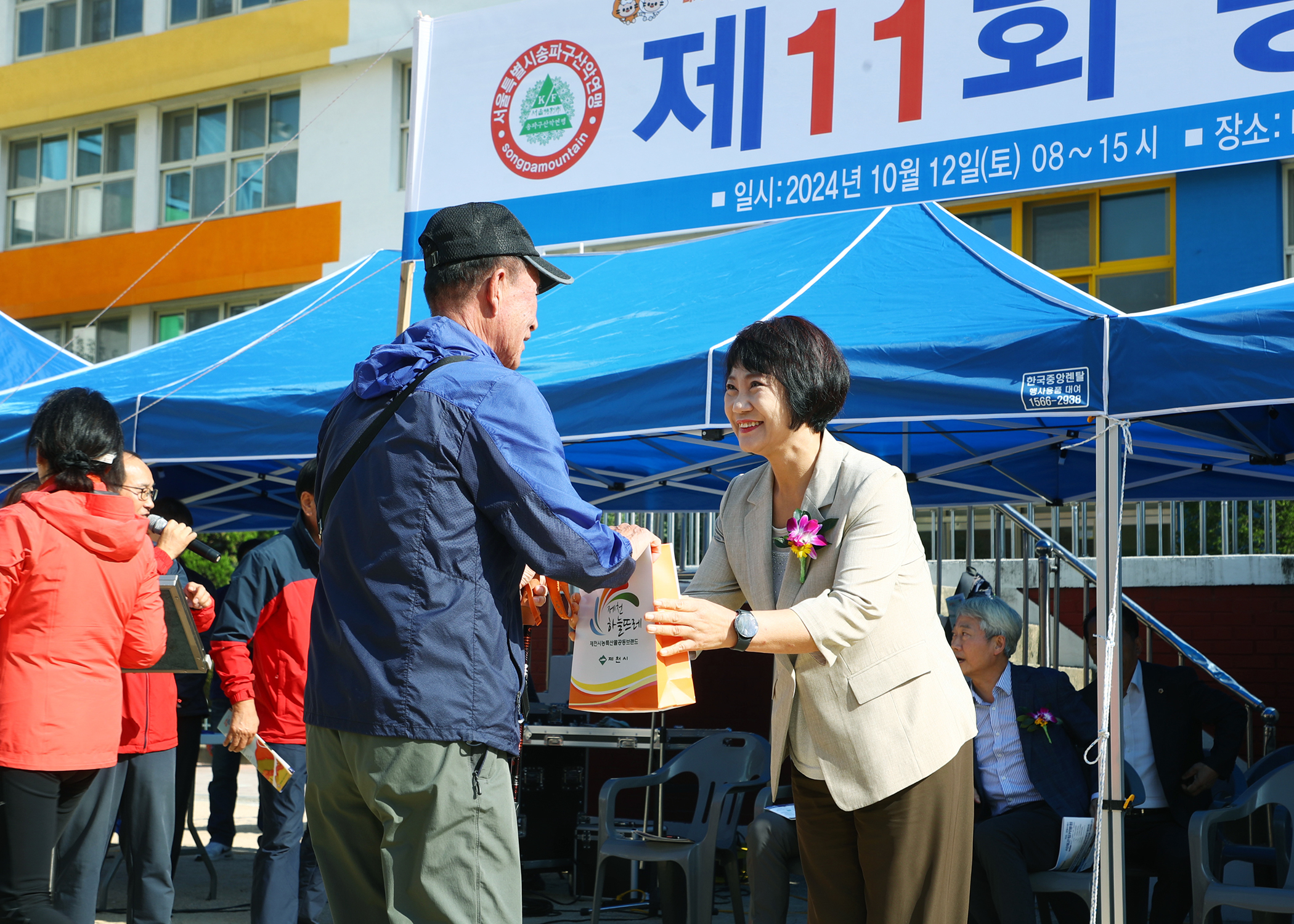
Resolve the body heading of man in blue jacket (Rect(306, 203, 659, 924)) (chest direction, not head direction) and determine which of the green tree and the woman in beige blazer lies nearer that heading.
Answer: the woman in beige blazer

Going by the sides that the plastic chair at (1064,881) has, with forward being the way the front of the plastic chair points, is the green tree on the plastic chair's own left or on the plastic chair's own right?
on the plastic chair's own right

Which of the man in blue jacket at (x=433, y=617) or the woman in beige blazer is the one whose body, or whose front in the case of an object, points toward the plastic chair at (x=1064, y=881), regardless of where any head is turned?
the man in blue jacket

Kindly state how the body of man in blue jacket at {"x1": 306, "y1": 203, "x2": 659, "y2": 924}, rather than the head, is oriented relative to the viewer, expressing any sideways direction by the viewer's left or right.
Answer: facing away from the viewer and to the right of the viewer

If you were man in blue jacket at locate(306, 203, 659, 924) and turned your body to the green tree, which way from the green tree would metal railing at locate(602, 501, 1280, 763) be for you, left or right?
right

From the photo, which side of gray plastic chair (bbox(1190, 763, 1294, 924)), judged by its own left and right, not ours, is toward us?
left

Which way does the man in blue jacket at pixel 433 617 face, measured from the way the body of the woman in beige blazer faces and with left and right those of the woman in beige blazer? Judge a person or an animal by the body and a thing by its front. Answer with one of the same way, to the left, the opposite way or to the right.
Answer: the opposite way

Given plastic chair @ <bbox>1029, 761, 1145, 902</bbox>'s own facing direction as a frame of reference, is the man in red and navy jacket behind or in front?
in front

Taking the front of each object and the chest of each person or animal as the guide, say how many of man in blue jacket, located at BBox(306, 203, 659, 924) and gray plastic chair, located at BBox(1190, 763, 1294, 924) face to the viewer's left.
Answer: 1

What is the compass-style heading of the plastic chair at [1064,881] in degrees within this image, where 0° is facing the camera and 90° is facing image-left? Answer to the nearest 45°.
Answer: approximately 45°

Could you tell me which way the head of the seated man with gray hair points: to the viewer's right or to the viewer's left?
to the viewer's left

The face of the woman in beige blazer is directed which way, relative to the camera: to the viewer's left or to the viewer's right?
to the viewer's left

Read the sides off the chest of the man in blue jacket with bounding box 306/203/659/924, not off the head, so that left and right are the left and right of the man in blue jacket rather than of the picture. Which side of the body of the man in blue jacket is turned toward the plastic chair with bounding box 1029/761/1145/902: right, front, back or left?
front

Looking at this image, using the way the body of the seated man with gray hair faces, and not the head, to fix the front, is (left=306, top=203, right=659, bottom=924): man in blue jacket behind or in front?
in front
